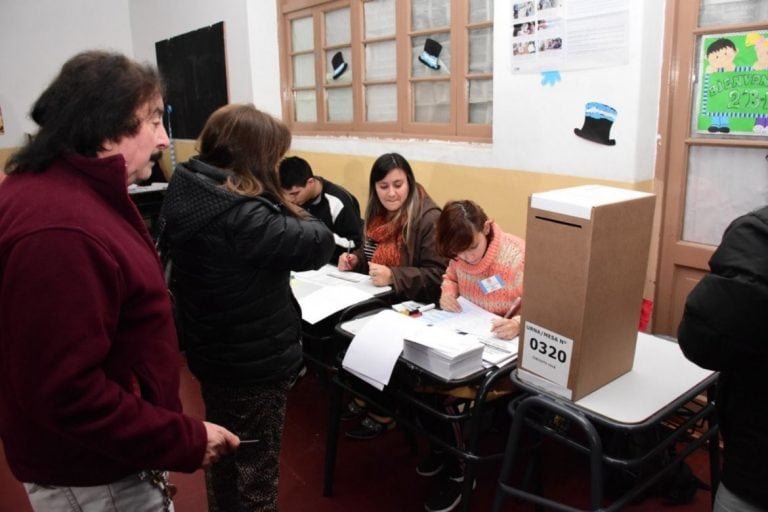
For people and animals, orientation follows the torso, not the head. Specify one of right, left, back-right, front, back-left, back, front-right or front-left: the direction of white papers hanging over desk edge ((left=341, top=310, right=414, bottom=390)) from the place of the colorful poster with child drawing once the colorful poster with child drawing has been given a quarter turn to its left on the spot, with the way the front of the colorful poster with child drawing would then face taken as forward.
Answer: back-right

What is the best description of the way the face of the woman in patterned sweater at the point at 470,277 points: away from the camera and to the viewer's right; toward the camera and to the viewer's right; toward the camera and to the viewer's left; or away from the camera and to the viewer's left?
toward the camera and to the viewer's left

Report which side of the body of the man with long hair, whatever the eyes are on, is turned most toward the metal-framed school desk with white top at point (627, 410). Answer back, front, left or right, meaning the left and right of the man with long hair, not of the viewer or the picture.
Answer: front

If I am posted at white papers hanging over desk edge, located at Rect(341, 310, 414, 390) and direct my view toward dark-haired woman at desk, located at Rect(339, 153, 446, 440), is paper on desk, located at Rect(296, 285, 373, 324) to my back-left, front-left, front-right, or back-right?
front-left

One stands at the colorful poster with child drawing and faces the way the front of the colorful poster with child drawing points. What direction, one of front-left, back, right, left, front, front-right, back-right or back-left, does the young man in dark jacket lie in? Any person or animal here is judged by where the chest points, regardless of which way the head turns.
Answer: right

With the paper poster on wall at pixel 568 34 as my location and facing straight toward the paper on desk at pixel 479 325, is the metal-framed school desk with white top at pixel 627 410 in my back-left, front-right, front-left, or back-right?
front-left

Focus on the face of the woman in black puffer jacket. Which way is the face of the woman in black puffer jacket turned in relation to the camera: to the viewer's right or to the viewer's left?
to the viewer's right

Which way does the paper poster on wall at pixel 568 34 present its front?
toward the camera

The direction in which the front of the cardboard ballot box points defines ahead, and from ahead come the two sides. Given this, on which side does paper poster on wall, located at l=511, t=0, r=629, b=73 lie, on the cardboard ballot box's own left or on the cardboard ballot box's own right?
on the cardboard ballot box's own right

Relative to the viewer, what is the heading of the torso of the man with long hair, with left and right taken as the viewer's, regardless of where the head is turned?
facing to the right of the viewer

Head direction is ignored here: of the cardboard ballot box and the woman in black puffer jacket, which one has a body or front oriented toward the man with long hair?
the cardboard ballot box

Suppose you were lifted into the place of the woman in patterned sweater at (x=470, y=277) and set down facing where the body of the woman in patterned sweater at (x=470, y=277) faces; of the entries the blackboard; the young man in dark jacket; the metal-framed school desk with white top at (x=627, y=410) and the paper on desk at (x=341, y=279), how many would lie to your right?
3

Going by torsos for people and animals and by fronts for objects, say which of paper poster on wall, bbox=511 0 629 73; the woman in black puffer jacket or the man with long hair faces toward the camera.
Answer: the paper poster on wall

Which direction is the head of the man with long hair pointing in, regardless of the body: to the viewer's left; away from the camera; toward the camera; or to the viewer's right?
to the viewer's right

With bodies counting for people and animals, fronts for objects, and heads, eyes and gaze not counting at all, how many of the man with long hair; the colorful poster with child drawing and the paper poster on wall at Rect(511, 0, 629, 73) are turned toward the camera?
2

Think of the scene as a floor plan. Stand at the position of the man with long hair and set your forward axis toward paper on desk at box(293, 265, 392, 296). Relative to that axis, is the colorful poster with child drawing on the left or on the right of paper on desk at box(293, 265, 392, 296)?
right

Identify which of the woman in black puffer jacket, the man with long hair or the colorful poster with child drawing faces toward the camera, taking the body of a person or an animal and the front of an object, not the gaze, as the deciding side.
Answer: the colorful poster with child drawing

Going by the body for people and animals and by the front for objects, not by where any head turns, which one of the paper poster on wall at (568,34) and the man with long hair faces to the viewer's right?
the man with long hair
